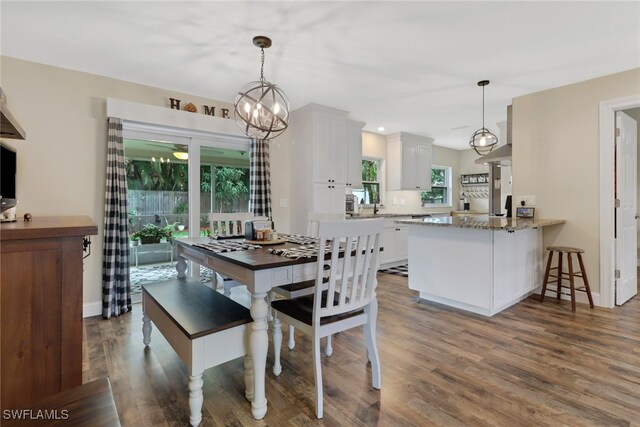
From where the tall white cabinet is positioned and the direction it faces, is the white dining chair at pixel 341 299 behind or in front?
in front

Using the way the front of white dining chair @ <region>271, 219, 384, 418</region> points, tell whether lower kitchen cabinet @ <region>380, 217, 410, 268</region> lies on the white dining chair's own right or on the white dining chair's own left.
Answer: on the white dining chair's own right

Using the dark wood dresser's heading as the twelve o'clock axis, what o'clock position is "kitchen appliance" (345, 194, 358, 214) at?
The kitchen appliance is roughly at 11 o'clock from the dark wood dresser.

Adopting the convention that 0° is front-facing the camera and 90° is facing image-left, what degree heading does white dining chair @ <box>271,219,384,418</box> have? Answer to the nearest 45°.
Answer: approximately 135°

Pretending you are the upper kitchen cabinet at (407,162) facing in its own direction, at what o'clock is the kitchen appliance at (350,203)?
The kitchen appliance is roughly at 3 o'clock from the upper kitchen cabinet.

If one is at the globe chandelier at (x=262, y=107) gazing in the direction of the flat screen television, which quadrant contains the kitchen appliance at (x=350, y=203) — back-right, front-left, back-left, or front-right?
back-right

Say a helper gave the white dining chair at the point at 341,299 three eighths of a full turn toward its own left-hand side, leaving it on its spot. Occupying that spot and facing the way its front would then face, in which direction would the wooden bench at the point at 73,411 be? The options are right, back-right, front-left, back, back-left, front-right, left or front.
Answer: front-right

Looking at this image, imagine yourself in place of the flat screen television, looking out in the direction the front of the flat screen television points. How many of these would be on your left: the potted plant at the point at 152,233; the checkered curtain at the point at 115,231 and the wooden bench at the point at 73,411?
2

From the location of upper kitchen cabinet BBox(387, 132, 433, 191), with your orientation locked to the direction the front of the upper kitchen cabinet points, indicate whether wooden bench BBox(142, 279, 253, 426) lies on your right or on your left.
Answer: on your right

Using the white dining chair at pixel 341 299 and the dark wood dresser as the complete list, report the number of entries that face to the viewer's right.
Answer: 1

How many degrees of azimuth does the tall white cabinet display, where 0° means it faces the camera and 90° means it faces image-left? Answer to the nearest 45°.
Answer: approximately 315°

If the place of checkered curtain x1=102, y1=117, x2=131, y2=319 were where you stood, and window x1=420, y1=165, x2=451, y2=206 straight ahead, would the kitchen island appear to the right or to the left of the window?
right

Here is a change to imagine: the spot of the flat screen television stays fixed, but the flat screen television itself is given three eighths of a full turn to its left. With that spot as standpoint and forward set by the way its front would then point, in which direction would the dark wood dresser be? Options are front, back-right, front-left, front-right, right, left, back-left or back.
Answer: back

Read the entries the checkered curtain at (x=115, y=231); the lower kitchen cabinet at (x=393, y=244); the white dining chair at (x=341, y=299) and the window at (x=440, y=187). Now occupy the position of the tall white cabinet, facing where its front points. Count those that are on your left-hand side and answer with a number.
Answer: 2

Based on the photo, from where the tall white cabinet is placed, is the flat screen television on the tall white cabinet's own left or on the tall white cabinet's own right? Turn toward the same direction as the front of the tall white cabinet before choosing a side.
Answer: on the tall white cabinet's own right

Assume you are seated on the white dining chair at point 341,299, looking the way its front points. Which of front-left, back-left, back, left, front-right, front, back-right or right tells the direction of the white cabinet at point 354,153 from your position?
front-right

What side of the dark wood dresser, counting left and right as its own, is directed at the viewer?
right

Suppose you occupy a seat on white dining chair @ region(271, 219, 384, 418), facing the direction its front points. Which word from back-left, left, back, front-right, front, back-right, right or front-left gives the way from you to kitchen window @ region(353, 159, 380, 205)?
front-right
